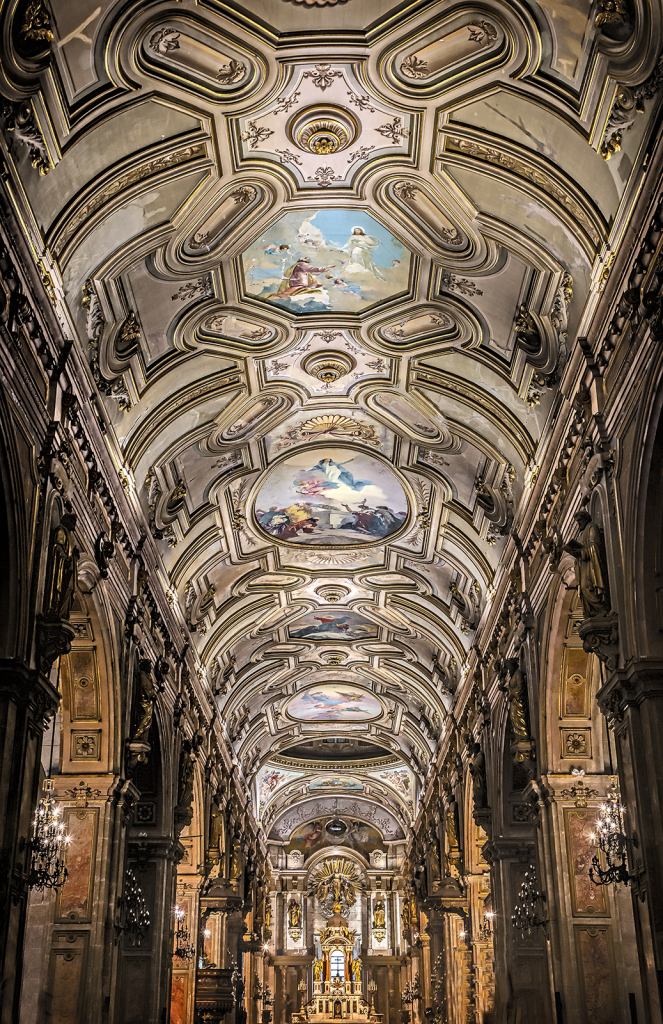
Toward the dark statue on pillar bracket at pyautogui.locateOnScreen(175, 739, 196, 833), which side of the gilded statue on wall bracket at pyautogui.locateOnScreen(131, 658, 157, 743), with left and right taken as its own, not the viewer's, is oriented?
left

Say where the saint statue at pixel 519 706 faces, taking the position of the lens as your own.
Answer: facing to the left of the viewer

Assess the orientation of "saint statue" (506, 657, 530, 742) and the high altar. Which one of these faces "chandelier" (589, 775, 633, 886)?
the high altar

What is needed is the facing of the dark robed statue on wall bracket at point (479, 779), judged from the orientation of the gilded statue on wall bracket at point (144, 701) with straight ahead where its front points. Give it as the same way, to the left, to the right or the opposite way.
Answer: the opposite way

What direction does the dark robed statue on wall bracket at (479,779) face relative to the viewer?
to the viewer's left

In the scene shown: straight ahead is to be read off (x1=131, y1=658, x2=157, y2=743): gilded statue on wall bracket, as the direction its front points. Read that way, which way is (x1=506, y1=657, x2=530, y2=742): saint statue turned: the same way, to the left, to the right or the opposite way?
the opposite way

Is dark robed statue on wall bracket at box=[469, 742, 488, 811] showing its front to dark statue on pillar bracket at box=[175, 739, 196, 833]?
yes

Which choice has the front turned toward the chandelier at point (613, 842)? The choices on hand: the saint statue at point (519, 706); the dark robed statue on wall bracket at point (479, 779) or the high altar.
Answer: the high altar

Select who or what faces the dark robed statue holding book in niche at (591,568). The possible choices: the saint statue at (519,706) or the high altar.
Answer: the high altar

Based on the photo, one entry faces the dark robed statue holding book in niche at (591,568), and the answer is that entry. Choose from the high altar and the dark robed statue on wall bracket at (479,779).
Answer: the high altar

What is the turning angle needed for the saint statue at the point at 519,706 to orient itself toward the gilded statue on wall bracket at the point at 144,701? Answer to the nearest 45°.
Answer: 0° — it already faces it

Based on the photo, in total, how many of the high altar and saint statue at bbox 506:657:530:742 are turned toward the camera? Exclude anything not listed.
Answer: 1

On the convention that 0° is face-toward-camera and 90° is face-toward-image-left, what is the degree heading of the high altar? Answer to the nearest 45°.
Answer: approximately 0°

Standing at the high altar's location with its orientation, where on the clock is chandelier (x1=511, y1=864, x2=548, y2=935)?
The chandelier is roughly at 12 o'clock from the high altar.

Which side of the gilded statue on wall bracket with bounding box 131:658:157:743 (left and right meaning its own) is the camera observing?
right
